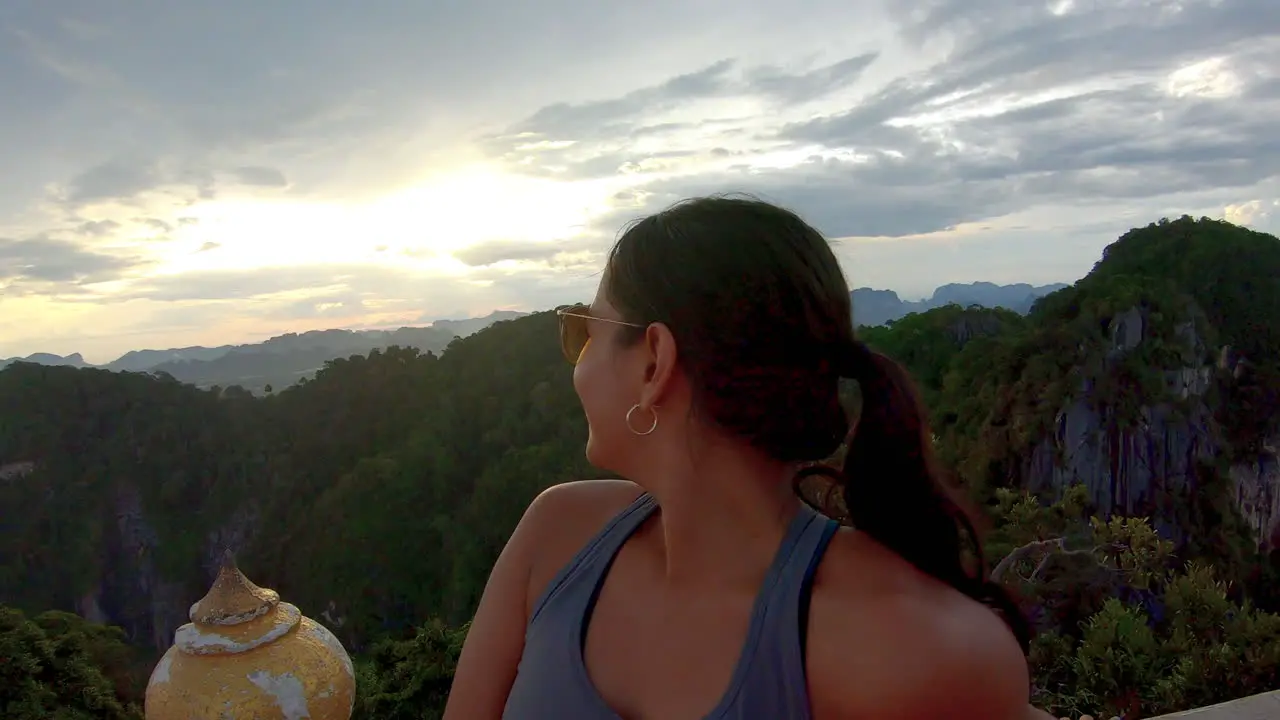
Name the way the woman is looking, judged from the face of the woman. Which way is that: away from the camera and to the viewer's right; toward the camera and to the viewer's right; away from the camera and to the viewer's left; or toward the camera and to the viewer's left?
away from the camera and to the viewer's left

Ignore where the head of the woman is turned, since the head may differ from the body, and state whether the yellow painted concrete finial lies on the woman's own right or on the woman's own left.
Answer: on the woman's own right

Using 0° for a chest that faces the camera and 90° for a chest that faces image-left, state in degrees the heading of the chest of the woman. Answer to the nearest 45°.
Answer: approximately 45°
